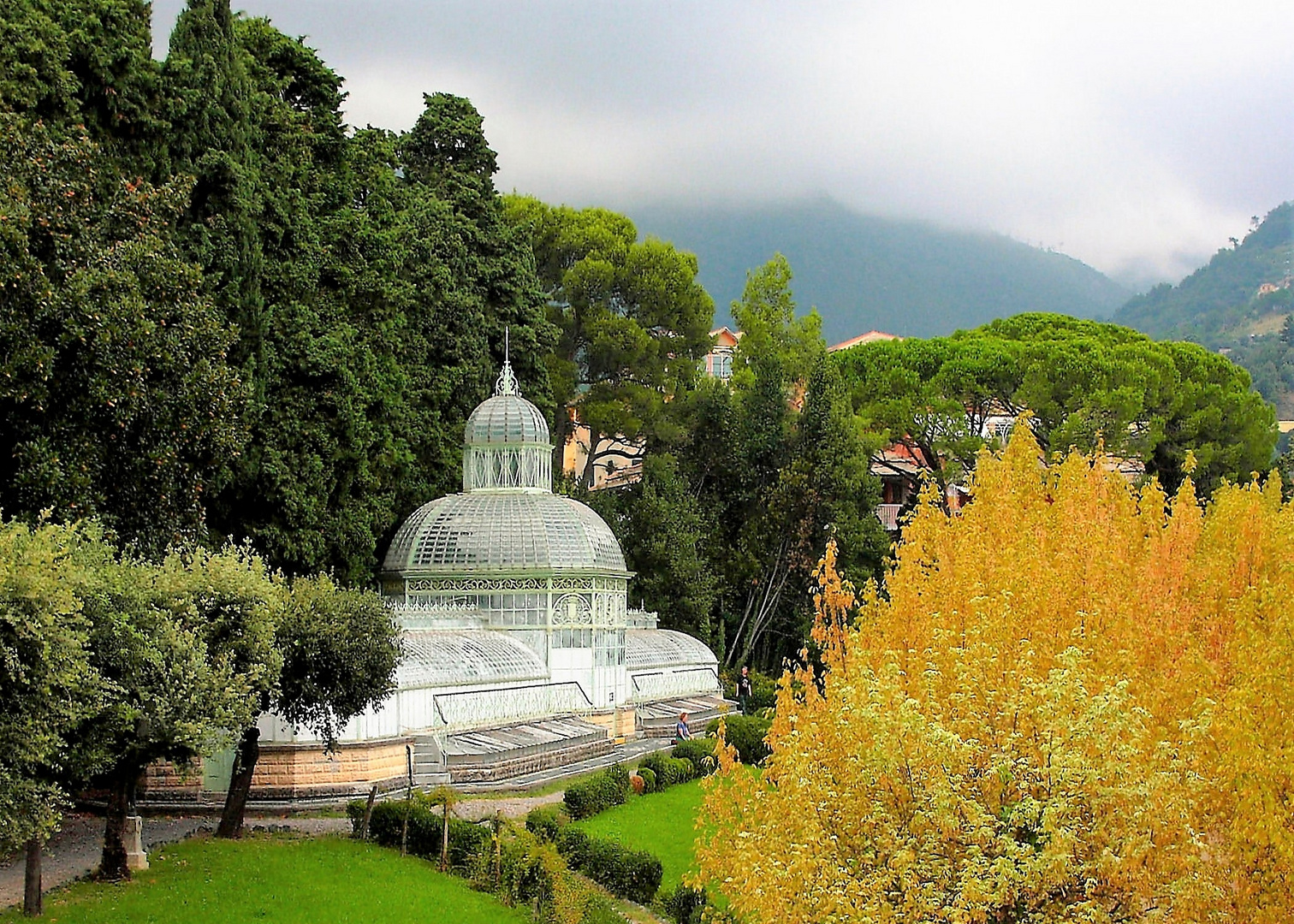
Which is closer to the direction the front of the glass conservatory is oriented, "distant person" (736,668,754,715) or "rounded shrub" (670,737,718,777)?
the rounded shrub

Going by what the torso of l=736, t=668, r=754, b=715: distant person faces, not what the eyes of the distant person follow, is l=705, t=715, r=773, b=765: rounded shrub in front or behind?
in front

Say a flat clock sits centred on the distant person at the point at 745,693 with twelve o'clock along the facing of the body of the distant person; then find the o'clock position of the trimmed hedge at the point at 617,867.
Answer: The trimmed hedge is roughly at 12 o'clock from the distant person.

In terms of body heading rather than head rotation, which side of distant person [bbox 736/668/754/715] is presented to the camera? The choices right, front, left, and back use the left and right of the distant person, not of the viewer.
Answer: front

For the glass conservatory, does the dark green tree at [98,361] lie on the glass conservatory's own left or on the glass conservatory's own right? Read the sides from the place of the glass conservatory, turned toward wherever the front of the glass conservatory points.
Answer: on the glass conservatory's own right

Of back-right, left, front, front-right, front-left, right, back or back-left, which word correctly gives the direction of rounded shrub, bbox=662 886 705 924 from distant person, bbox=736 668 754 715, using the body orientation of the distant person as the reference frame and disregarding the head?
front

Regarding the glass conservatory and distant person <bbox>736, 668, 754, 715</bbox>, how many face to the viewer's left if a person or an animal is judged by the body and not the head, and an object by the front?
0

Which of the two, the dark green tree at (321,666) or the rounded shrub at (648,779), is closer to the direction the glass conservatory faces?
the rounded shrub

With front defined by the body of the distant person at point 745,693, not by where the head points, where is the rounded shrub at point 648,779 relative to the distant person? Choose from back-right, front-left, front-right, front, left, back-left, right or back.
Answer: front

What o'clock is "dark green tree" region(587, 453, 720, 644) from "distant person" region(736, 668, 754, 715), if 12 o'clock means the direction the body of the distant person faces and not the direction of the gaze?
The dark green tree is roughly at 5 o'clock from the distant person.

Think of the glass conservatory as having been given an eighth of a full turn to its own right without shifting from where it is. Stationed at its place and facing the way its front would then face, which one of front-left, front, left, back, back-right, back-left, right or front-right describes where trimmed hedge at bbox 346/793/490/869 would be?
front
